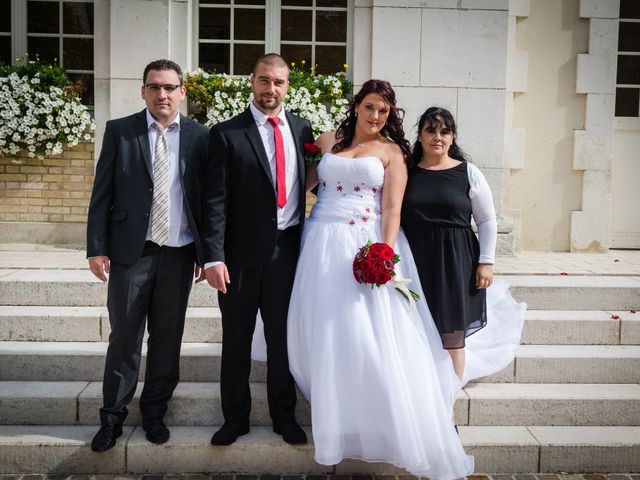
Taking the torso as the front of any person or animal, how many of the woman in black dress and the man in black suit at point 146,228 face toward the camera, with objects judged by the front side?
2

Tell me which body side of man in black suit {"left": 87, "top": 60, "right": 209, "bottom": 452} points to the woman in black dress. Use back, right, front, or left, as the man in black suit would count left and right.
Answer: left

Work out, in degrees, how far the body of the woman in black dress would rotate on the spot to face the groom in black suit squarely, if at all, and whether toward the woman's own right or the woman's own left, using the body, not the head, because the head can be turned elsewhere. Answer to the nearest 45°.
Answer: approximately 90° to the woman's own right

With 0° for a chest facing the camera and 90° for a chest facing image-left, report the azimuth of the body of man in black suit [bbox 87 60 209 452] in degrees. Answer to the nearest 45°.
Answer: approximately 0°

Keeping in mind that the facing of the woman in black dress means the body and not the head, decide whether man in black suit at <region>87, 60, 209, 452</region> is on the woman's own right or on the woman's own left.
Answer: on the woman's own right
